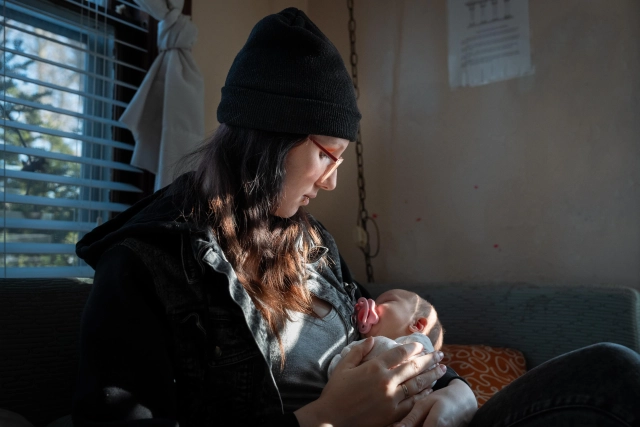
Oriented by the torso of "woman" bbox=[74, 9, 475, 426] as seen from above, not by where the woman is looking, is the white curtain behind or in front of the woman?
behind

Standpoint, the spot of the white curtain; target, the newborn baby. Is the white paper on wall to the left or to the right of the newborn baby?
left

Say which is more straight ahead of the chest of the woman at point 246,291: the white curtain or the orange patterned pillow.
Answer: the orange patterned pillow

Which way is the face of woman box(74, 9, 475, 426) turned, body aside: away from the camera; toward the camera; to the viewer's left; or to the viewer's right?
to the viewer's right

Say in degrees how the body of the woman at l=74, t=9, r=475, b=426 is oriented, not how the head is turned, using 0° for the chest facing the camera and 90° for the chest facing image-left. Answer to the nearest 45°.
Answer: approximately 315°

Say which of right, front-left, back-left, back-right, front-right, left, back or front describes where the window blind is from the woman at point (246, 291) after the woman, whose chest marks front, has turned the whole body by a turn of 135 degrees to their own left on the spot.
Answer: front-left

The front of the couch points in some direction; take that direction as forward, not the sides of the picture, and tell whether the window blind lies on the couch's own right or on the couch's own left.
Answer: on the couch's own right
